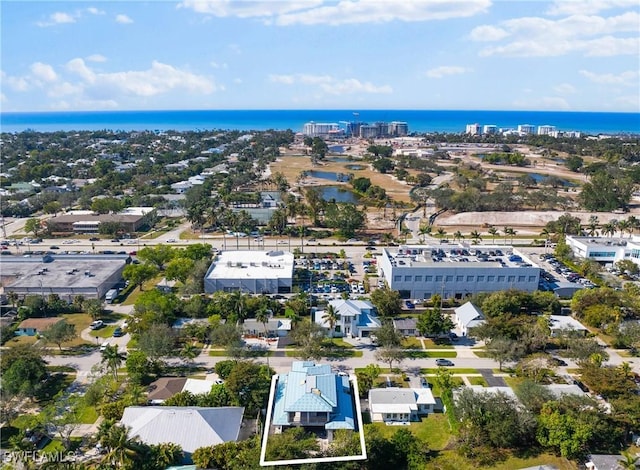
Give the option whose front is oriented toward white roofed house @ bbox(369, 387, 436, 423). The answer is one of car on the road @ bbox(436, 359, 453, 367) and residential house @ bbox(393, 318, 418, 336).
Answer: the residential house

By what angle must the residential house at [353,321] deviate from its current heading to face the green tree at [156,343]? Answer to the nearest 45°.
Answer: approximately 45° to its right

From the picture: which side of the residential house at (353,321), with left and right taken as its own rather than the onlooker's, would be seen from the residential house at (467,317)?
left

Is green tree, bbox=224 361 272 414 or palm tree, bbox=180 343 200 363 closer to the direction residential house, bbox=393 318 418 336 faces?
the green tree

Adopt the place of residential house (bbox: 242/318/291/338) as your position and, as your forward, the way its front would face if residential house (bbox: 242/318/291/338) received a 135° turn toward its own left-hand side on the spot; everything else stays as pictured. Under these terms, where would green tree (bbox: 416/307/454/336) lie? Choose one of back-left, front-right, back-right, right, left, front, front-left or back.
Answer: front-right

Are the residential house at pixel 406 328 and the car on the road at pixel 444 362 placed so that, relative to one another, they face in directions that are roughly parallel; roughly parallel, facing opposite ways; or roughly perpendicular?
roughly perpendicular

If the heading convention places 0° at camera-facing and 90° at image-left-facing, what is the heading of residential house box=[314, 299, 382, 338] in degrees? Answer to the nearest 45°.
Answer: approximately 0°

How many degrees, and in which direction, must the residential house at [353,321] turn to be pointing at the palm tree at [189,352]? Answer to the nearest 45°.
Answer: approximately 90° to its right

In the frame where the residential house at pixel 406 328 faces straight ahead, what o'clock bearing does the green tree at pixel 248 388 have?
The green tree is roughly at 1 o'clock from the residential house.
